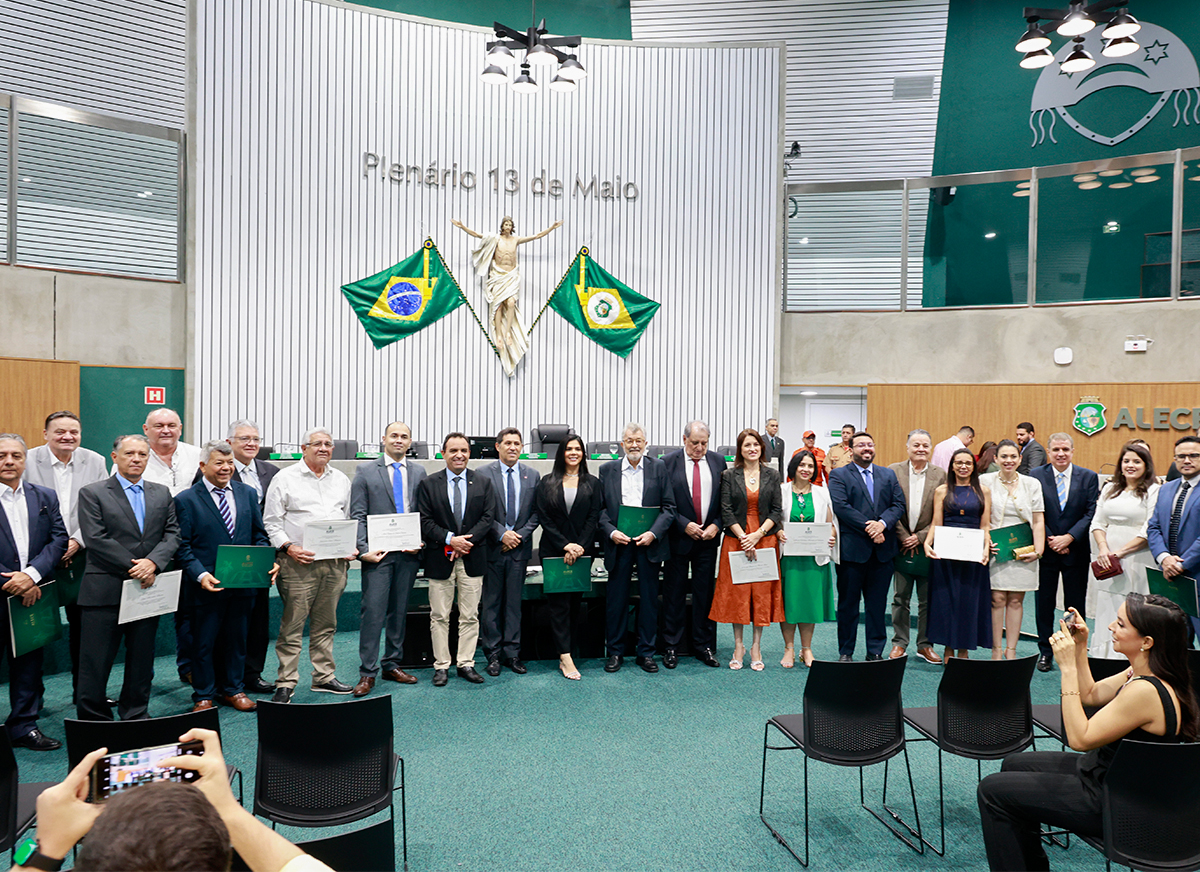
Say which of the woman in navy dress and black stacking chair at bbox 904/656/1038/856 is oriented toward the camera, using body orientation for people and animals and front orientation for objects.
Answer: the woman in navy dress

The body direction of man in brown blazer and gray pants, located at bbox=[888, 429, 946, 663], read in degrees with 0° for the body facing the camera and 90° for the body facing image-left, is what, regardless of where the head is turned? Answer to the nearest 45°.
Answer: approximately 0°

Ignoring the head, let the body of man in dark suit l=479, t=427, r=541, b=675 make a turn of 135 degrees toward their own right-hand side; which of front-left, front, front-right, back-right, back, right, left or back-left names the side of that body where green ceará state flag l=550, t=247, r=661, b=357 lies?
front-right

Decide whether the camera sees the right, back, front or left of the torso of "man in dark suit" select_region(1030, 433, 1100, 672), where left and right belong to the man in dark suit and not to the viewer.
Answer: front

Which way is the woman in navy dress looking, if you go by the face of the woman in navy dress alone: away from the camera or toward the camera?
toward the camera

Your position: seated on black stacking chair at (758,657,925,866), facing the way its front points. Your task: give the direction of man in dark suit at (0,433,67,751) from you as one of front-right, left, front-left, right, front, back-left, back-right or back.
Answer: front-left

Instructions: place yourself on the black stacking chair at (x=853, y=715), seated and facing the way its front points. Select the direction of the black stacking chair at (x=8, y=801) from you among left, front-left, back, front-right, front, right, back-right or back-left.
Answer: left

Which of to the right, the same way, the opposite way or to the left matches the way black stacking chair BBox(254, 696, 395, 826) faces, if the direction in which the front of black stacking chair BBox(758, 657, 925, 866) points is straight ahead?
the same way

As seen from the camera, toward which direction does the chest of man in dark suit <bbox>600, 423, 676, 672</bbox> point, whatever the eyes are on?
toward the camera

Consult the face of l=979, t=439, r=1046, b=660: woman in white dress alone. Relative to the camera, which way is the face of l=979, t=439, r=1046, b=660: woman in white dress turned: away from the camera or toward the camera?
toward the camera

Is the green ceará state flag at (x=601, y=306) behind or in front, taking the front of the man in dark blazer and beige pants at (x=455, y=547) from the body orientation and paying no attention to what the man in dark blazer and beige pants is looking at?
behind

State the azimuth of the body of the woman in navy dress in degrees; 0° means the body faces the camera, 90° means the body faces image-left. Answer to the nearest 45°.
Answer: approximately 0°

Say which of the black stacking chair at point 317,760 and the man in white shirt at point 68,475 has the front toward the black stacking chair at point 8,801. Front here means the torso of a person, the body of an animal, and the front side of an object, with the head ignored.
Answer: the man in white shirt

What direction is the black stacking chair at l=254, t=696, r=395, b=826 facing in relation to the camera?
away from the camera

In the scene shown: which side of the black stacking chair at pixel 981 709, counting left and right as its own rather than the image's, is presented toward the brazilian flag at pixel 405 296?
front

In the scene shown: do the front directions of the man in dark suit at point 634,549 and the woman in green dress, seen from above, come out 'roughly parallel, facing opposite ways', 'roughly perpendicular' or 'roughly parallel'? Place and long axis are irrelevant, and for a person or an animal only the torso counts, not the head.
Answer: roughly parallel

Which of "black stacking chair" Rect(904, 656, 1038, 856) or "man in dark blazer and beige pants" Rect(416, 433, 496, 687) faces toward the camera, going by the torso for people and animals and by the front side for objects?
the man in dark blazer and beige pants

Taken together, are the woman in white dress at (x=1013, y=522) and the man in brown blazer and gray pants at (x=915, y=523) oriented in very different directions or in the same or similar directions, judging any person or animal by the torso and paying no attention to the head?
same or similar directions
